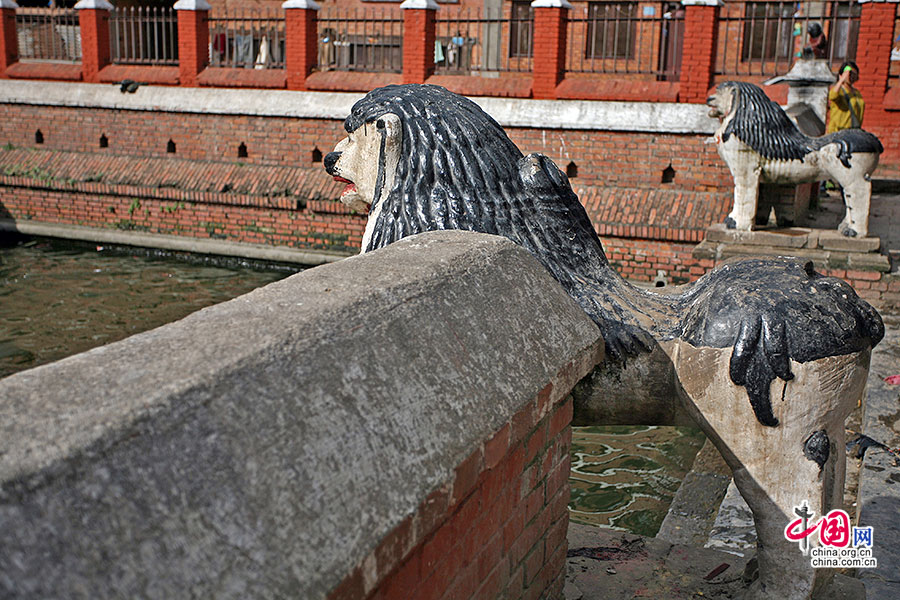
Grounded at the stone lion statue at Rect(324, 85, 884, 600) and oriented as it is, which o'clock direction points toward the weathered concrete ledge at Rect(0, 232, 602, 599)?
The weathered concrete ledge is roughly at 10 o'clock from the stone lion statue.

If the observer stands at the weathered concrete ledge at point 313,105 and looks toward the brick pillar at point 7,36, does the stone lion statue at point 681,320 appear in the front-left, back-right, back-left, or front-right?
back-left

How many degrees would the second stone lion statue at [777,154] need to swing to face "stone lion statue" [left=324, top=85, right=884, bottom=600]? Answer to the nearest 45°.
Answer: approximately 90° to its left

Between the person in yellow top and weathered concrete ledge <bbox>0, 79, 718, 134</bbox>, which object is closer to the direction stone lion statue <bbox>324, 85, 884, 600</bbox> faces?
the weathered concrete ledge

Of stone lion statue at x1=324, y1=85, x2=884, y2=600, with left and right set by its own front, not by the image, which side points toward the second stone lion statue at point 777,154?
right

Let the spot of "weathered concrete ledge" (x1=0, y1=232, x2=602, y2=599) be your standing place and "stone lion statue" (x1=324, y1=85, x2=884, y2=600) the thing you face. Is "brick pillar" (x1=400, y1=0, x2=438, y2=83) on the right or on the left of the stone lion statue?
left

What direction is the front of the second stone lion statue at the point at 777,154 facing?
to the viewer's left

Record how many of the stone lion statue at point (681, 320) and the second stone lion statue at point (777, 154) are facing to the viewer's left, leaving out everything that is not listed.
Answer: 2

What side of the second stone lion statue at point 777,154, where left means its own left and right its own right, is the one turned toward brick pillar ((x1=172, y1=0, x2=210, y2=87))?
front

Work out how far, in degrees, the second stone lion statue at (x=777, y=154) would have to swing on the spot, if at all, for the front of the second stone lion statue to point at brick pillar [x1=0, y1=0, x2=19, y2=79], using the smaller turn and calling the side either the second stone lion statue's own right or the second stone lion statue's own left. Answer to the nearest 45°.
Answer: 0° — it already faces it

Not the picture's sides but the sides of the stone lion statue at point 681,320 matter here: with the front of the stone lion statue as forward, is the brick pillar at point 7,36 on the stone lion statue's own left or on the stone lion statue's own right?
on the stone lion statue's own right

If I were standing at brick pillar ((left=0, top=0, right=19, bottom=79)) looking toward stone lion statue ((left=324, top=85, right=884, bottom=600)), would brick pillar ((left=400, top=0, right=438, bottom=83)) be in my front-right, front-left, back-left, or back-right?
front-left

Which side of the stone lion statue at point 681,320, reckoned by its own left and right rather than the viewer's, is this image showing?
left

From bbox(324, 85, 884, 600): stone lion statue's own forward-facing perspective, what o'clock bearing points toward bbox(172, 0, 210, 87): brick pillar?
The brick pillar is roughly at 2 o'clock from the stone lion statue.
